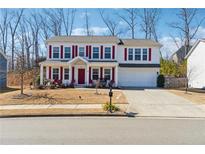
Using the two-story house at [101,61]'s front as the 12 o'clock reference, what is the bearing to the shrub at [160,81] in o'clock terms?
The shrub is roughly at 9 o'clock from the two-story house.

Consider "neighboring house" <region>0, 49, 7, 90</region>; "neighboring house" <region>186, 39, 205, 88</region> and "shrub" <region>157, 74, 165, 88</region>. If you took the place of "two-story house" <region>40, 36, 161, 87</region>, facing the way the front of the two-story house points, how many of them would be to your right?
1

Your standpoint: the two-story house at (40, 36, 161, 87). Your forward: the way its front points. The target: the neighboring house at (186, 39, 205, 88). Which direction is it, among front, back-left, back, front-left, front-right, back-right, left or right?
left

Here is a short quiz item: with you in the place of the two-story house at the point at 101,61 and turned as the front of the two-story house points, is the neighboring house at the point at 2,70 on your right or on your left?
on your right

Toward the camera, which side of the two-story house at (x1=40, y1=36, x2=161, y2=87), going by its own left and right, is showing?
front
